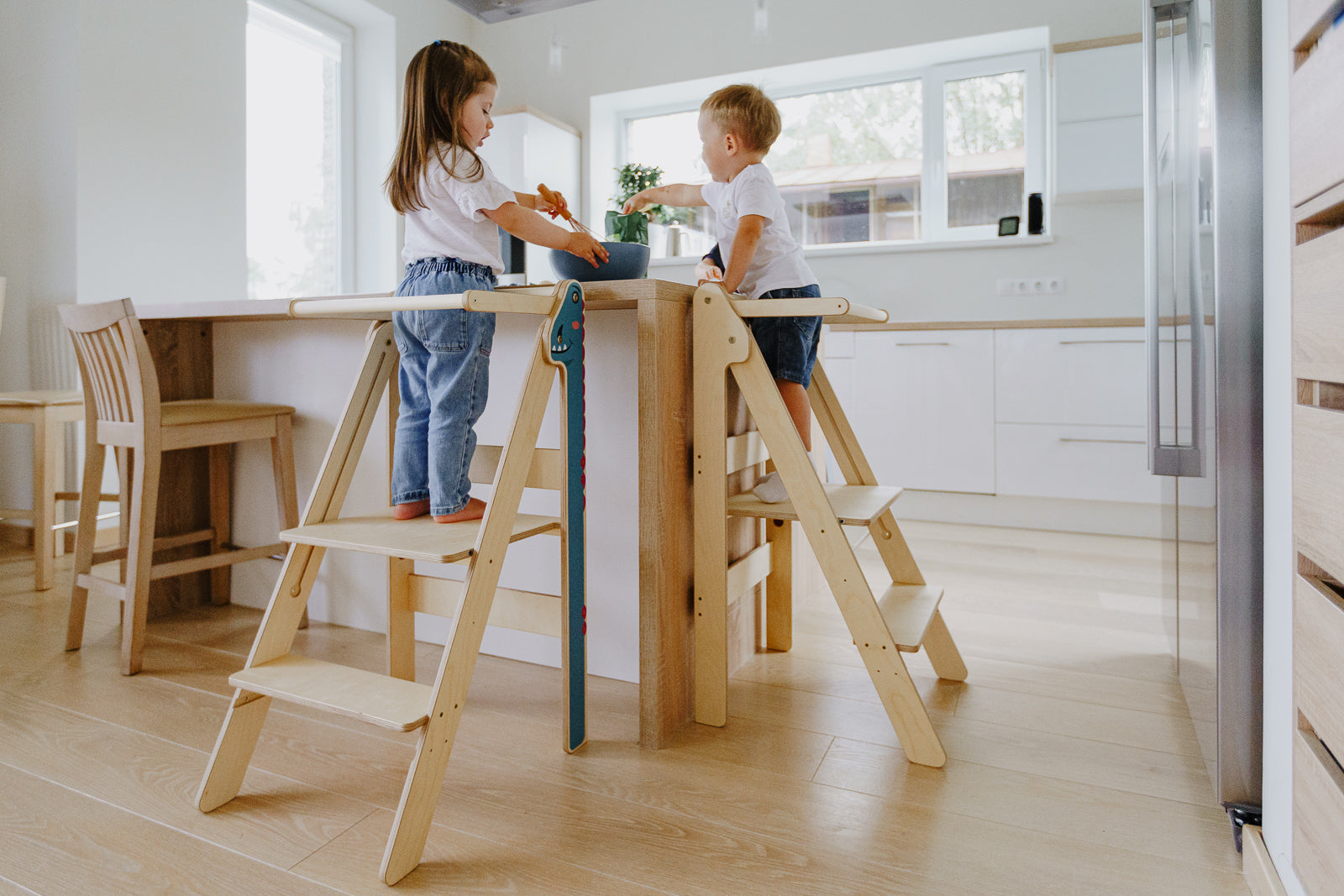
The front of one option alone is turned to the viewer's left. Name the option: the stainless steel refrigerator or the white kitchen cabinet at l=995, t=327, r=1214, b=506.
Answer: the stainless steel refrigerator

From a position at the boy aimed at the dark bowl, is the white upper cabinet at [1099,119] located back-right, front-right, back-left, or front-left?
back-right

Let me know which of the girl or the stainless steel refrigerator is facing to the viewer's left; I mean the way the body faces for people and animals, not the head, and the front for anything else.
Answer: the stainless steel refrigerator

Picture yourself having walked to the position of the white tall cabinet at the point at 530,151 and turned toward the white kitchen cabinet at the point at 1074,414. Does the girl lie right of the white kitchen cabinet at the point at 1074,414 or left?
right

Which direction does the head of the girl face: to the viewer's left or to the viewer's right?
to the viewer's right

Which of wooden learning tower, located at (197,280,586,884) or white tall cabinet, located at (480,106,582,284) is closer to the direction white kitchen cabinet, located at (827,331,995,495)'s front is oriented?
the wooden learning tower
